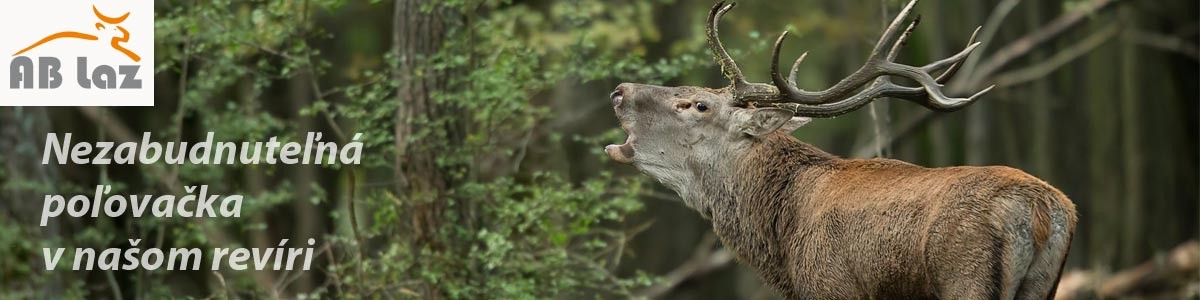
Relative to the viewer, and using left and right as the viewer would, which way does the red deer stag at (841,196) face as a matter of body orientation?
facing away from the viewer and to the left of the viewer

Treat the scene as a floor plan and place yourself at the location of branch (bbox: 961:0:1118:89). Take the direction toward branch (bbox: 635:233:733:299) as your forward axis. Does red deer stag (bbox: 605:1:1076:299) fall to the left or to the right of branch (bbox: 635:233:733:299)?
left
